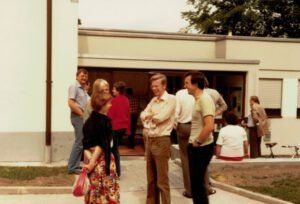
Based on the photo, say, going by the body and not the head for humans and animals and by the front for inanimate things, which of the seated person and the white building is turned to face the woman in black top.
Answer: the white building

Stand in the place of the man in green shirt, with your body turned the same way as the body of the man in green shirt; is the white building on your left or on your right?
on your right

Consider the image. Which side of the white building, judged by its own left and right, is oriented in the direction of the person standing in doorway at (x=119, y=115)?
front

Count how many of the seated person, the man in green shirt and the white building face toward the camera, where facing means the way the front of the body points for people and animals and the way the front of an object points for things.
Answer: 1

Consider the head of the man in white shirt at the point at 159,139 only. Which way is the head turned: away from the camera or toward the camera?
toward the camera

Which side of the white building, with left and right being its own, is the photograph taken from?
front

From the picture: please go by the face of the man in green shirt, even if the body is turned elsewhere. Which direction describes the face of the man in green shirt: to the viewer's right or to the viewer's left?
to the viewer's left

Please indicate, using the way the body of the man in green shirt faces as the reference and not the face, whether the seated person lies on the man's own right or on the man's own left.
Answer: on the man's own right

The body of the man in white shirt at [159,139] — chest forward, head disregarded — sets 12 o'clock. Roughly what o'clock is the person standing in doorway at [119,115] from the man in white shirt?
The person standing in doorway is roughly at 4 o'clock from the man in white shirt.

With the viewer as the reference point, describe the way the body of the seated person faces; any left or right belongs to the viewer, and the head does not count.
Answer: facing away from the viewer

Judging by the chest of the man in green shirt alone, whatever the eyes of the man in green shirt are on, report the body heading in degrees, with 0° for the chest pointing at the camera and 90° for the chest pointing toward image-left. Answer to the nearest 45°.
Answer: approximately 90°

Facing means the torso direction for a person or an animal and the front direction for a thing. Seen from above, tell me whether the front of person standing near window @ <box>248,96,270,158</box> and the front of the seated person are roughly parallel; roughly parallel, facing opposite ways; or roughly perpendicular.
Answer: roughly perpendicular

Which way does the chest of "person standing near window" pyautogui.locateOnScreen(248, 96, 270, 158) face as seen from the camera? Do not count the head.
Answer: to the viewer's left

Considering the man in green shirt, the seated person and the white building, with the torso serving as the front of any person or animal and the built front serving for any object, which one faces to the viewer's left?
the man in green shirt
